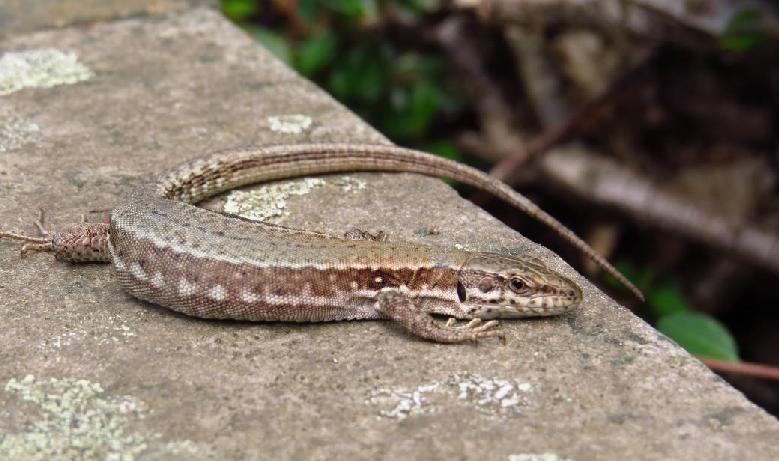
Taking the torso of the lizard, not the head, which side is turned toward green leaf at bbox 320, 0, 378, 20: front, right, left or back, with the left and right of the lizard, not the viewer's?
left

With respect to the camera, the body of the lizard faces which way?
to the viewer's right

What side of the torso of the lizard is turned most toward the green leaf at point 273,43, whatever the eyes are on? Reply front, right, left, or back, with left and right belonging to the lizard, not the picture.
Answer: left

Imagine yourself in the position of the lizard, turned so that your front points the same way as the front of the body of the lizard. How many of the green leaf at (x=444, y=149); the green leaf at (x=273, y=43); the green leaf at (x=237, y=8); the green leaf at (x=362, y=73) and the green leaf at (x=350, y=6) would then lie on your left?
5

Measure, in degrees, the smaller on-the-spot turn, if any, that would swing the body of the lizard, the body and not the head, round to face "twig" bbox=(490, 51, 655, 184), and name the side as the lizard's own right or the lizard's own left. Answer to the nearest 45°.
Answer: approximately 45° to the lizard's own left

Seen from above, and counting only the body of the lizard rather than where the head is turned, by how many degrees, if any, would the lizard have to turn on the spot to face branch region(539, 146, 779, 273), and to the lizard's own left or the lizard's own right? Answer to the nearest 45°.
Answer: approximately 45° to the lizard's own left

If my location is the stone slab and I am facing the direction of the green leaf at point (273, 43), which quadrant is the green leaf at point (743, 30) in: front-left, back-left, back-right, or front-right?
front-right

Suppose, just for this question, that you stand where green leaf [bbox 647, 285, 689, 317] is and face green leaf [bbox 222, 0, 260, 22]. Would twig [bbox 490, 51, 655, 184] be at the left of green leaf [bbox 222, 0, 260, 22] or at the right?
right

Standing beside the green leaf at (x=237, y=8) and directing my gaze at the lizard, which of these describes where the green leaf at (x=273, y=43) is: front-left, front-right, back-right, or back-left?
front-left

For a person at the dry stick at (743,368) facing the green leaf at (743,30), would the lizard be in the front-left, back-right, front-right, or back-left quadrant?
back-left

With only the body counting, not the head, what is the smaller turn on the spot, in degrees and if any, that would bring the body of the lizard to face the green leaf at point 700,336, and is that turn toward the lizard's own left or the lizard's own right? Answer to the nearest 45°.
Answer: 0° — it already faces it

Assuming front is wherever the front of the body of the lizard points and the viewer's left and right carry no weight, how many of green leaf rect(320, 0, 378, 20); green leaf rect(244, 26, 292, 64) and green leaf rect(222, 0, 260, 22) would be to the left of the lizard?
3

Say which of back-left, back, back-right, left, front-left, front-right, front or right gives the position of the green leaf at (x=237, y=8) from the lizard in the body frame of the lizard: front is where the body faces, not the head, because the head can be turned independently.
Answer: left

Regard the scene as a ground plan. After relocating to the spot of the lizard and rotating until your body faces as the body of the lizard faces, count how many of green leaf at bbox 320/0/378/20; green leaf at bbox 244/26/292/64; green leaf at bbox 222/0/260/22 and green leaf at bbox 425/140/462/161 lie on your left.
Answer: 4

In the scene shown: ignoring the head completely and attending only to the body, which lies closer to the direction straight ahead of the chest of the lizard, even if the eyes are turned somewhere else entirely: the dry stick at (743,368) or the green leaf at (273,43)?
the dry stick

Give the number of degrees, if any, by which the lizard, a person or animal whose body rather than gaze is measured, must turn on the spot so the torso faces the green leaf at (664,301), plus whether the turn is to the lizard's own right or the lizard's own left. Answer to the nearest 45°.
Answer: approximately 45° to the lizard's own left
